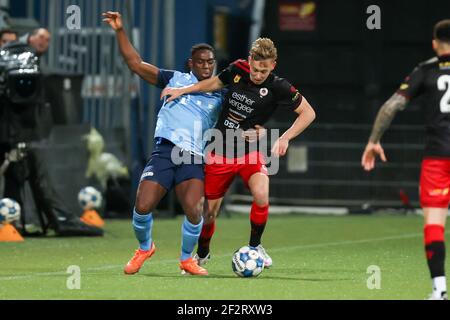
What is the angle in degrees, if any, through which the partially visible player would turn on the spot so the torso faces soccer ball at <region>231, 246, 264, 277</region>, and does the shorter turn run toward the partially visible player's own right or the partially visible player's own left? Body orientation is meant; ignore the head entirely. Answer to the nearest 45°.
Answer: approximately 45° to the partially visible player's own left

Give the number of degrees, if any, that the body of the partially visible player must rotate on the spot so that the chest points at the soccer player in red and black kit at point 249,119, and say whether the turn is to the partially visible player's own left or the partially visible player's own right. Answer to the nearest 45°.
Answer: approximately 45° to the partially visible player's own left

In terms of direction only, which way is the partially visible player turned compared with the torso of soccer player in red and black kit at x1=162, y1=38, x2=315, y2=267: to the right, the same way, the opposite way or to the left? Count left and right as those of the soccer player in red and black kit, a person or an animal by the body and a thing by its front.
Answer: the opposite way

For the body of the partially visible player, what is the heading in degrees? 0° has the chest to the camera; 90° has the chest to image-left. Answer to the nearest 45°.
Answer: approximately 180°

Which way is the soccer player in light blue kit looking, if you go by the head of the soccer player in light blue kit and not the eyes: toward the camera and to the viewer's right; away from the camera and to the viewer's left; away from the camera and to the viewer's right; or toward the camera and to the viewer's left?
toward the camera and to the viewer's right

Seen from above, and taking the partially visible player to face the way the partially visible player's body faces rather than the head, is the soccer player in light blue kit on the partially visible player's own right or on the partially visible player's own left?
on the partially visible player's own left

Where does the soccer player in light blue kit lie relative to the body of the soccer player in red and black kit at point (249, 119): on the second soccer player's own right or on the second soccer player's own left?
on the second soccer player's own right

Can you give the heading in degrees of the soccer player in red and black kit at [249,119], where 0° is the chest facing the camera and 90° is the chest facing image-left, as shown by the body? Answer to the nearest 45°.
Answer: approximately 0°

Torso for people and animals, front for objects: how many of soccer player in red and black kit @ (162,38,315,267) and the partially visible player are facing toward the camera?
1
